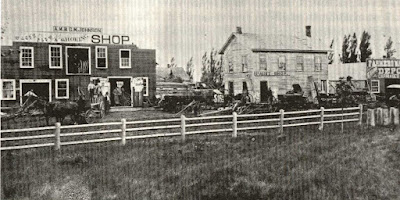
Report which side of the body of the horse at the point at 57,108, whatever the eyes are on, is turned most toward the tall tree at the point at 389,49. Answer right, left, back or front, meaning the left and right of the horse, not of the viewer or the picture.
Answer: back

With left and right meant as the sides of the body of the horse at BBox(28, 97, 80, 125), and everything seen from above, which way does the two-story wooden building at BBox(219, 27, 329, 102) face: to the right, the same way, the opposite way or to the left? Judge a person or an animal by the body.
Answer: to the left

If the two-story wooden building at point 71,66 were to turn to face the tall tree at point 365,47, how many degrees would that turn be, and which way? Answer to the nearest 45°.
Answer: approximately 90° to its left

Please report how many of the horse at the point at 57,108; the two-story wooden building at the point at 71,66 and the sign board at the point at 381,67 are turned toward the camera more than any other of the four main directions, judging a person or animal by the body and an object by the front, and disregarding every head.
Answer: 2

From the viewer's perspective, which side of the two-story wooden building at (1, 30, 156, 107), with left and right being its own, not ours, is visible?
front

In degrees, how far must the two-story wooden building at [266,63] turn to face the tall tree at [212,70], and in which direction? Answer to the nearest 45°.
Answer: approximately 90° to its right

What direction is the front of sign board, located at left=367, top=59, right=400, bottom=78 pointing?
toward the camera

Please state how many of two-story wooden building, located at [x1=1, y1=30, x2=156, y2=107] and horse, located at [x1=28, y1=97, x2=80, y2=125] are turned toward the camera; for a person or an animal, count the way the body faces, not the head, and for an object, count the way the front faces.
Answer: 1

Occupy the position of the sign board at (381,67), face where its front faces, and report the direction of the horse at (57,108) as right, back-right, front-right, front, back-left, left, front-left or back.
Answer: front-right

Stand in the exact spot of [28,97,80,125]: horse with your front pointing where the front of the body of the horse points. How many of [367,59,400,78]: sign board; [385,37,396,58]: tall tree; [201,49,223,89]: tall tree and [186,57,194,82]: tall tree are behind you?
4

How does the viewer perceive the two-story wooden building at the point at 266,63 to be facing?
facing the viewer and to the right of the viewer
